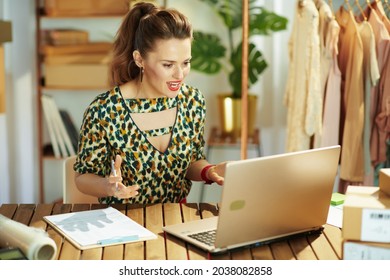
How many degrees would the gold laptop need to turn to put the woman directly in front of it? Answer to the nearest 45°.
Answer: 0° — it already faces them

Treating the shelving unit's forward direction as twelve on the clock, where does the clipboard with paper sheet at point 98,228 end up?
The clipboard with paper sheet is roughly at 12 o'clock from the shelving unit.

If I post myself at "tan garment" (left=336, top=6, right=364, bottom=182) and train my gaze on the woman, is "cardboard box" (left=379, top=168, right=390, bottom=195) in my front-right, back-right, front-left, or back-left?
front-left

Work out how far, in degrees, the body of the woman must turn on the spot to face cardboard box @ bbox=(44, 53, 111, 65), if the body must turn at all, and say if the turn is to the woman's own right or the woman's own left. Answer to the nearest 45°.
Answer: approximately 135° to the woman's own left

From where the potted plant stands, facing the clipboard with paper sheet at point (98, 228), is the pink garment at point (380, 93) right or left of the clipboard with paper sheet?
left

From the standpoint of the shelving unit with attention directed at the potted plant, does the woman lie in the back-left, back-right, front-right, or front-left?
front-right

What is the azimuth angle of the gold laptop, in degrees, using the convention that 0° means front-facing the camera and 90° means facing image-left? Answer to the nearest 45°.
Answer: approximately 135°

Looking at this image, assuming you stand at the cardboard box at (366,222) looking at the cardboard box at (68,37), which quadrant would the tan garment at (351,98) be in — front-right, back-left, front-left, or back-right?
front-right

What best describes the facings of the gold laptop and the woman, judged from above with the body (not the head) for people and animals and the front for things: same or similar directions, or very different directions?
very different directions

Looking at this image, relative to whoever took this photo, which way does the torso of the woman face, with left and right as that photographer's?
facing the viewer and to the right of the viewer

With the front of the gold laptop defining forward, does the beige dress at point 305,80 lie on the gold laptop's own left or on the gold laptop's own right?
on the gold laptop's own right

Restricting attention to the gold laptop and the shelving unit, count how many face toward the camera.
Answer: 1

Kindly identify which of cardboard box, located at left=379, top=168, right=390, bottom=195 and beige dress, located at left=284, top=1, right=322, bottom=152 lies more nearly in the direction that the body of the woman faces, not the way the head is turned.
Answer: the cardboard box

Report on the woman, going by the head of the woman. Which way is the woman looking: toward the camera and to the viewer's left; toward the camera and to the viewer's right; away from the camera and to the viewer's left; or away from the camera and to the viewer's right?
toward the camera and to the viewer's right

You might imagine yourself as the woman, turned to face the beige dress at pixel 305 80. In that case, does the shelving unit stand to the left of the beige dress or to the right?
left

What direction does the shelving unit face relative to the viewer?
toward the camera

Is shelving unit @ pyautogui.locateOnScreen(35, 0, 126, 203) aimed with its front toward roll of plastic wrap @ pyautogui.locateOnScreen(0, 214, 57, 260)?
yes
